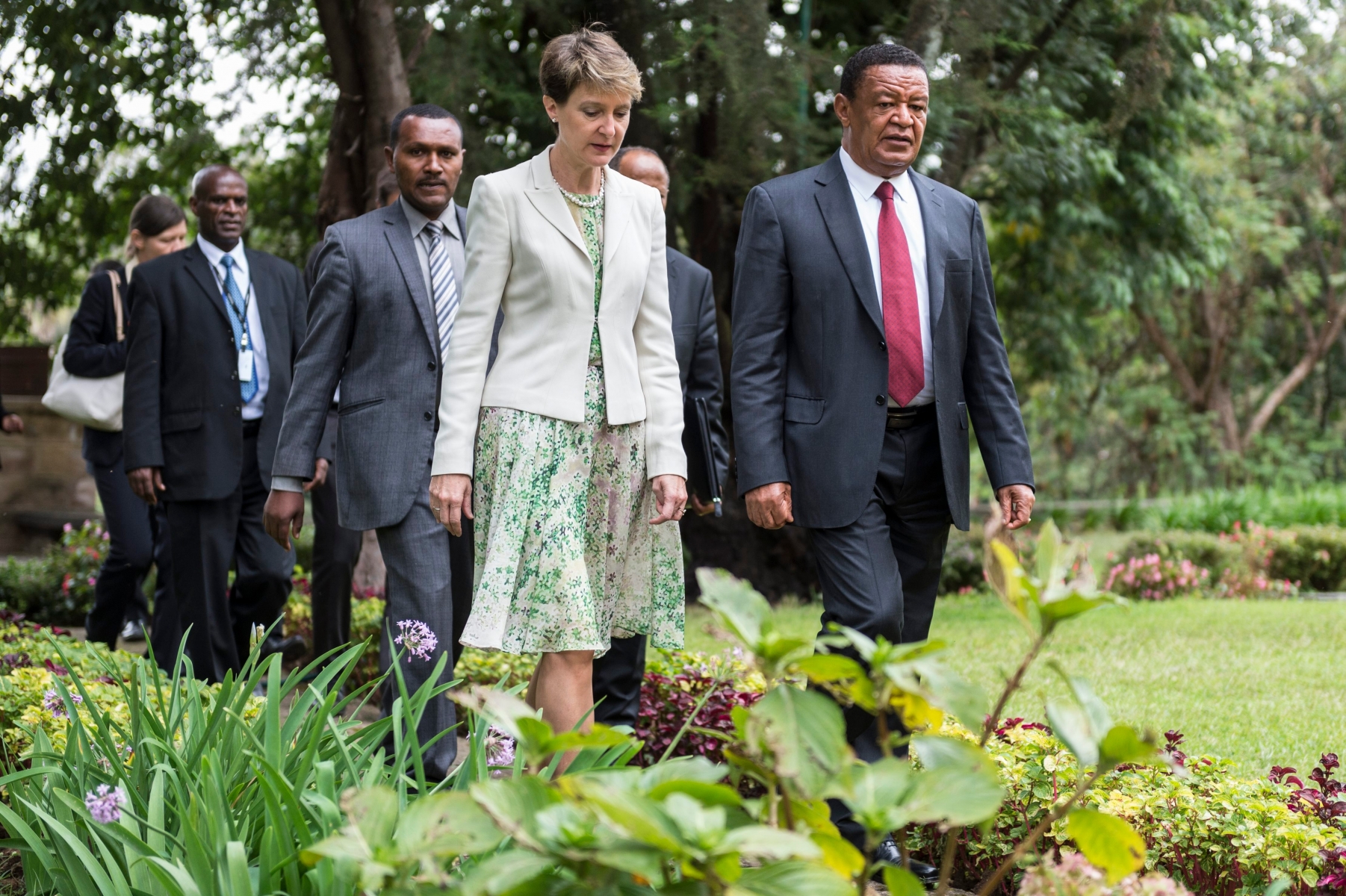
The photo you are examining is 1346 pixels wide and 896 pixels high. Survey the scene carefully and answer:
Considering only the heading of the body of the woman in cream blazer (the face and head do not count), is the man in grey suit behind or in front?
behind

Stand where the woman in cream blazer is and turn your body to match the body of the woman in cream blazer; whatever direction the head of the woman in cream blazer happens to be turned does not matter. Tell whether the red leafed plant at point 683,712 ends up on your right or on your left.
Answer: on your left

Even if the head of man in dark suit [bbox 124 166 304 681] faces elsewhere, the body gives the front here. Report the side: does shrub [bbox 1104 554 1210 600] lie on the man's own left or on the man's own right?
on the man's own left

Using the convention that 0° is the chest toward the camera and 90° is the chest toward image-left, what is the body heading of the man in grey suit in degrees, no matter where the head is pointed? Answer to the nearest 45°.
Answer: approximately 315°

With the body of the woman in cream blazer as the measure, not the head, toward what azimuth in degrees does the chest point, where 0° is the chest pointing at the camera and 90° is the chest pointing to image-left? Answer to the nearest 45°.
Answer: approximately 315°

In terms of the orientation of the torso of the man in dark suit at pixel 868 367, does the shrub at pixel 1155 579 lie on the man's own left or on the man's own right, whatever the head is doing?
on the man's own left

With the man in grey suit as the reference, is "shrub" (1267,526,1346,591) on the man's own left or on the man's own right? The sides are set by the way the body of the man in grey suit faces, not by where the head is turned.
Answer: on the man's own left
